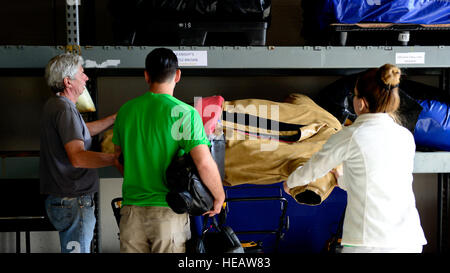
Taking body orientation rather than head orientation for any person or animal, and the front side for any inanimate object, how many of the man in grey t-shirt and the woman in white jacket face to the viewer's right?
1

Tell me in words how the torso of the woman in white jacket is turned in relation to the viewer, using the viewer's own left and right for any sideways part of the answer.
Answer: facing away from the viewer and to the left of the viewer

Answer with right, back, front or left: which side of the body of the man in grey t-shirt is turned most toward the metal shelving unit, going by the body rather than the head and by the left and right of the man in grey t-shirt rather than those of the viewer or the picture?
front

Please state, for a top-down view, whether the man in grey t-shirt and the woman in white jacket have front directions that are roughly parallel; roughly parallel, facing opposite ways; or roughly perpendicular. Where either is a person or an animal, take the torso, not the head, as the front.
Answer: roughly perpendicular

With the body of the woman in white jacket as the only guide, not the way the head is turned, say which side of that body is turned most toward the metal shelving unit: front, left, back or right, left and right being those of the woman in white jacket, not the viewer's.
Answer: front

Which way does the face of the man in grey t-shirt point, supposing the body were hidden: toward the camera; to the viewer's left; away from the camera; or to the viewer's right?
to the viewer's right

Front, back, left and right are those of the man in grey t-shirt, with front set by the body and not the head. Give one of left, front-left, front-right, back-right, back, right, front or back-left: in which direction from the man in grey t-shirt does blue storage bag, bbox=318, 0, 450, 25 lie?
front

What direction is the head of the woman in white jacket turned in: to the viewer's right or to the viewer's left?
to the viewer's left

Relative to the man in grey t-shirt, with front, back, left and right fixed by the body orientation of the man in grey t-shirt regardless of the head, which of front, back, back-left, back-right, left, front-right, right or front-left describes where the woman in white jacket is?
front-right

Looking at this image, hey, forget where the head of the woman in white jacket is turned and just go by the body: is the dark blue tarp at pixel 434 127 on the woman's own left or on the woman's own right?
on the woman's own right

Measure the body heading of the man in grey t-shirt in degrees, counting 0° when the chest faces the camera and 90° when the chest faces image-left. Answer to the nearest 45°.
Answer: approximately 270°
